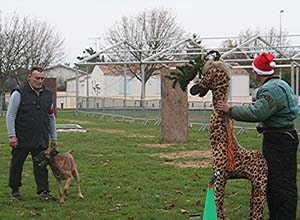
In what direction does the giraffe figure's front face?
to the viewer's left

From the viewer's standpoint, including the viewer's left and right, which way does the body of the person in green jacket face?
facing away from the viewer and to the left of the viewer

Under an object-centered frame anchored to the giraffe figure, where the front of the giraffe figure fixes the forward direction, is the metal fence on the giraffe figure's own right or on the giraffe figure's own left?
on the giraffe figure's own right
